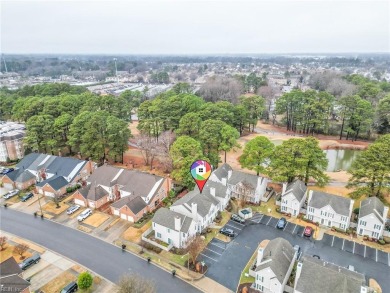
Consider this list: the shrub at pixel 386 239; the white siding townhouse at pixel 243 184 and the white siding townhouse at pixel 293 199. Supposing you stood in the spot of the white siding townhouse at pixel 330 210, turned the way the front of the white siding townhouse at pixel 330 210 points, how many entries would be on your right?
2

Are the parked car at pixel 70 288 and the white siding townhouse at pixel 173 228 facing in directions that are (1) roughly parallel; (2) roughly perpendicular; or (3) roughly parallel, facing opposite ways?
roughly perpendicular

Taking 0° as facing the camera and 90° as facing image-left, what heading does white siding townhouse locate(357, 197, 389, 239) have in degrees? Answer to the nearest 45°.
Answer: approximately 0°

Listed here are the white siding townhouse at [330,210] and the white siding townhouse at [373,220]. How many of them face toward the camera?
2

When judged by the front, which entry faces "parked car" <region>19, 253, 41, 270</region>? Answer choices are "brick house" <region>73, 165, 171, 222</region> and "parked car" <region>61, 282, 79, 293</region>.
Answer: the brick house

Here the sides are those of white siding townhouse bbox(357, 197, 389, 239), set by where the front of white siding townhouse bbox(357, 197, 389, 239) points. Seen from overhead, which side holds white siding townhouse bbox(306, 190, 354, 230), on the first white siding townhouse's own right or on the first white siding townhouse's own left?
on the first white siding townhouse's own right

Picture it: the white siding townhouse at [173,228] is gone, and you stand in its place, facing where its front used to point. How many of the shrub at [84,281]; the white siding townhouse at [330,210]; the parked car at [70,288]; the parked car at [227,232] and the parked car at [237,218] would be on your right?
2

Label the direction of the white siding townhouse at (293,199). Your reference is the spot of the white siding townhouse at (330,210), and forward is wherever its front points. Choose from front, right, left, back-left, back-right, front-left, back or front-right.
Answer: right
